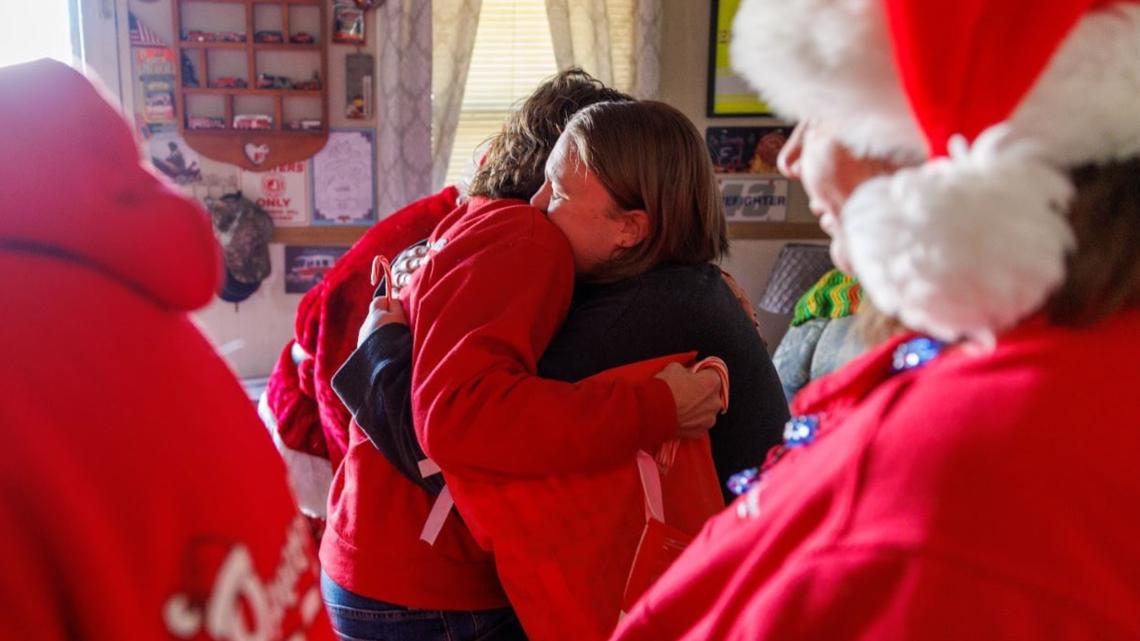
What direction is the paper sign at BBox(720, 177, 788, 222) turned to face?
toward the camera

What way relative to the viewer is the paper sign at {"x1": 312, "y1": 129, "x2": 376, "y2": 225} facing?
toward the camera

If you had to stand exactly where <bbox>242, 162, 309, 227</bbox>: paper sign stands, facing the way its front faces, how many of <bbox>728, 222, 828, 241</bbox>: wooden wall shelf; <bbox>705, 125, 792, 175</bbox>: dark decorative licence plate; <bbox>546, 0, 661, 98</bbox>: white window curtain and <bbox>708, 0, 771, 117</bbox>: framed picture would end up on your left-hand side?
4

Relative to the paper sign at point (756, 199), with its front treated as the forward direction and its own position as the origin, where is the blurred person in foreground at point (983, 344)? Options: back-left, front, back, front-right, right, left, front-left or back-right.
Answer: front

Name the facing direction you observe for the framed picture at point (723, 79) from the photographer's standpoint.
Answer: facing the viewer

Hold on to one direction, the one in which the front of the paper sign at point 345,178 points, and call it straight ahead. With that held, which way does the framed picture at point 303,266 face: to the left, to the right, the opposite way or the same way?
the same way

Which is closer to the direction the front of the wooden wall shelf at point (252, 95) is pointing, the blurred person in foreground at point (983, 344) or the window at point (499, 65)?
the blurred person in foreground

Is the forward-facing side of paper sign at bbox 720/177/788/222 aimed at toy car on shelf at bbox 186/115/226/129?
no

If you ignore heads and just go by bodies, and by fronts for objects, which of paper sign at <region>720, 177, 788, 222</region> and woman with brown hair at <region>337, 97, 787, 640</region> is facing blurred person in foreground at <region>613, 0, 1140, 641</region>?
the paper sign

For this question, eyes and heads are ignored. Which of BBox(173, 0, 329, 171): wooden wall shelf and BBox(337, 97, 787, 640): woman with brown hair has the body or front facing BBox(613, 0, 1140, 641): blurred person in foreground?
the wooden wall shelf

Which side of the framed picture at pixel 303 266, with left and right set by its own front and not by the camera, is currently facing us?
front

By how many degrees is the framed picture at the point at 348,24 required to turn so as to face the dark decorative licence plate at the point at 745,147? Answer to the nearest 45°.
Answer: approximately 90° to its left

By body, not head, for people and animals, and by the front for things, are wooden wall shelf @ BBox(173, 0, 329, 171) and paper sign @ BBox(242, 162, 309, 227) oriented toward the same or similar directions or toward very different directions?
same or similar directions

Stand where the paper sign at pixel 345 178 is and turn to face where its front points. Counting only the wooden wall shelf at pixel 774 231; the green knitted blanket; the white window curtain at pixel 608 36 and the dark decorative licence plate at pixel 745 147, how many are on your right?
0

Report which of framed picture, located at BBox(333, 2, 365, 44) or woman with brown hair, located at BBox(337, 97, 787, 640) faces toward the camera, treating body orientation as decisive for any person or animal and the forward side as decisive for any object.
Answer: the framed picture
